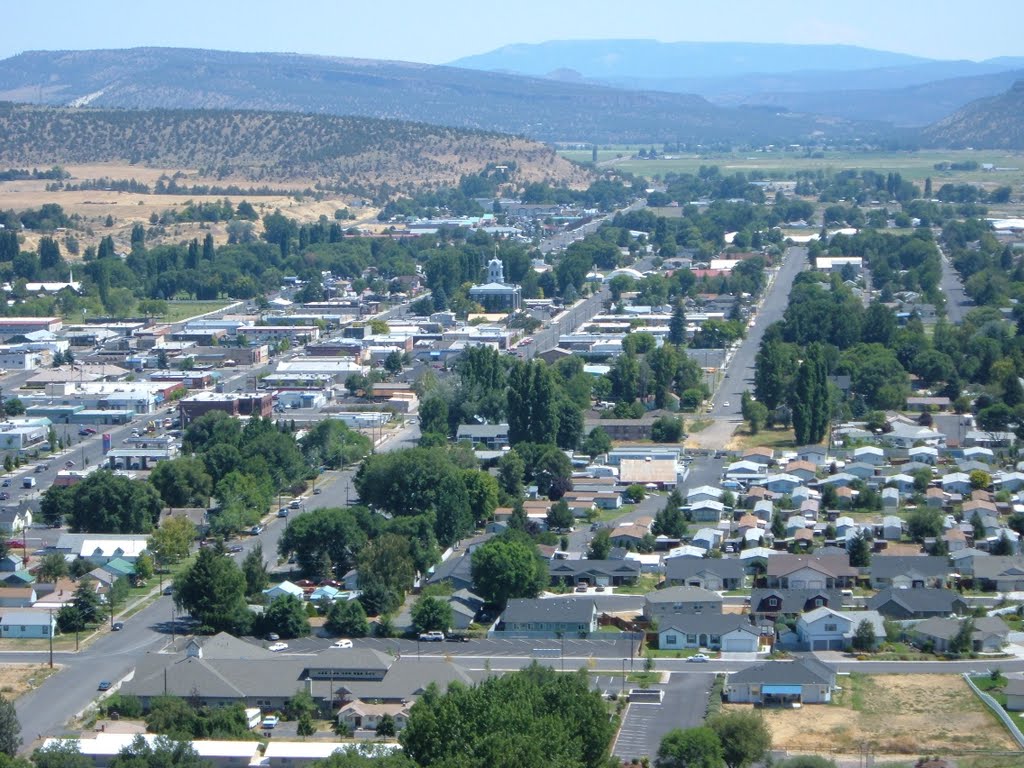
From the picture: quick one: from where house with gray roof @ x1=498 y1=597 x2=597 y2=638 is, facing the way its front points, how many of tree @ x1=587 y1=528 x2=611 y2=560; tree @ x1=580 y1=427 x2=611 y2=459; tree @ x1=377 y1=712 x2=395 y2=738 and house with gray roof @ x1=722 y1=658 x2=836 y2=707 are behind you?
2

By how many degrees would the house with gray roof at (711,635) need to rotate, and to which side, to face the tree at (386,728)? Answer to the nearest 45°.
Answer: approximately 45° to its right

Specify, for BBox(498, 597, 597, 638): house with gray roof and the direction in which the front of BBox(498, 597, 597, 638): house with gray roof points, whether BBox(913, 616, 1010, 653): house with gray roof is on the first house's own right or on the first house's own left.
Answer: on the first house's own left

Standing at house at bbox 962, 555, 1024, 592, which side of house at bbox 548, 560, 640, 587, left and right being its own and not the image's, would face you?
left

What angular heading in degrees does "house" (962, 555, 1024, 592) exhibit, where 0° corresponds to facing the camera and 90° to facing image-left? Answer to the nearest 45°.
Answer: approximately 0°

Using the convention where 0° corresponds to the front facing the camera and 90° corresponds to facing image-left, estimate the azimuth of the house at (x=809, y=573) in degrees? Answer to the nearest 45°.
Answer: approximately 0°

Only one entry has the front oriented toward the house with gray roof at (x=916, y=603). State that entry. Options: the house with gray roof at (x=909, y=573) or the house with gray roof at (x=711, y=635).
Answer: the house with gray roof at (x=909, y=573)

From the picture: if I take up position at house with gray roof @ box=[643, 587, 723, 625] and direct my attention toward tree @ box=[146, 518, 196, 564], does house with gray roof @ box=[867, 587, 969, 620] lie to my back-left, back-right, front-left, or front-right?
back-right

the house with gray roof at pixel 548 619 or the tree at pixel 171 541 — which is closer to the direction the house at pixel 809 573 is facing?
the house with gray roof

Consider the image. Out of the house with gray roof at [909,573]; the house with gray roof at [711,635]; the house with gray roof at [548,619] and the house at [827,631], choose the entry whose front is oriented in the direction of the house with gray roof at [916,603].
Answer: the house with gray roof at [909,573]
